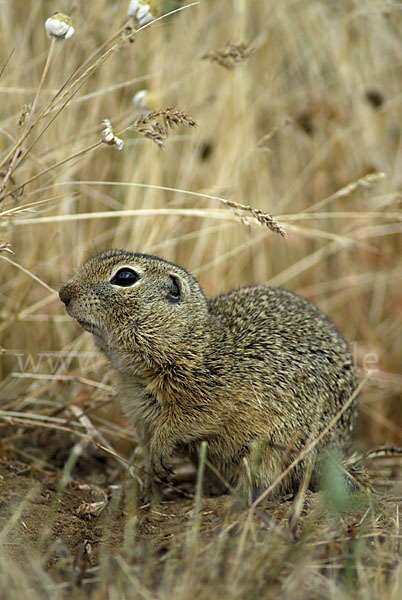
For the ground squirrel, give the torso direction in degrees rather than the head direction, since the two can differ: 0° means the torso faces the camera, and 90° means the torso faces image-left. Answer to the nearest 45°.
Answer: approximately 90°
